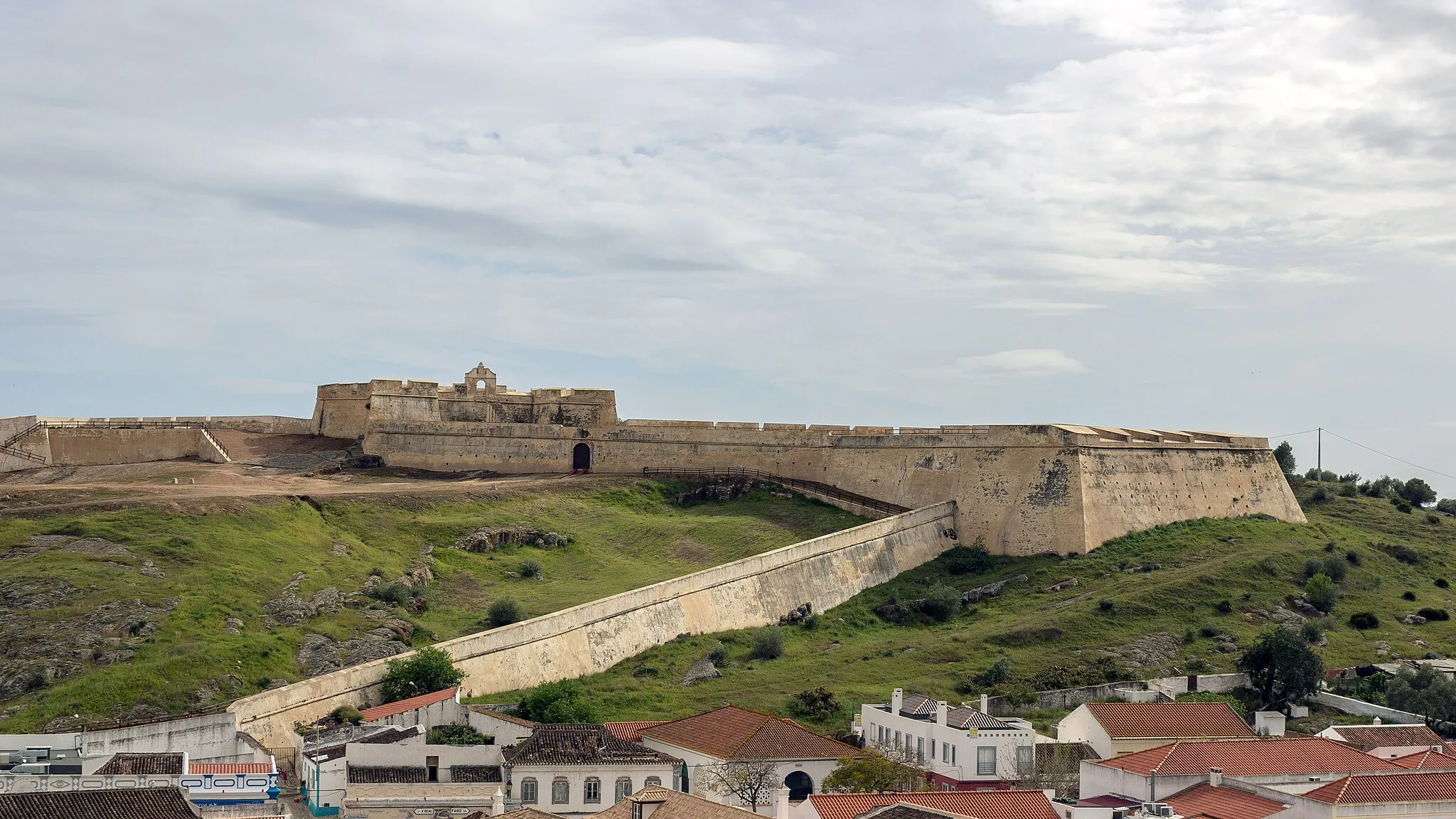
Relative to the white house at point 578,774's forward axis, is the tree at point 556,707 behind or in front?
behind

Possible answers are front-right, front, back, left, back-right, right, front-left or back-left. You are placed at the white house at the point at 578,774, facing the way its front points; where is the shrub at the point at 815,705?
back-left

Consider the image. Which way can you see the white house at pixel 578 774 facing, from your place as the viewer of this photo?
facing the viewer

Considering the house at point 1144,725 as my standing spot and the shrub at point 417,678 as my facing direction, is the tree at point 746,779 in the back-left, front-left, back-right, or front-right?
front-left

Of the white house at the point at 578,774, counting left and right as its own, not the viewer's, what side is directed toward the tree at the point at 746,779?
left

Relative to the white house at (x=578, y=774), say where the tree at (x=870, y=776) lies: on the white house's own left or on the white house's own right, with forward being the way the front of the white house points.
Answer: on the white house's own left

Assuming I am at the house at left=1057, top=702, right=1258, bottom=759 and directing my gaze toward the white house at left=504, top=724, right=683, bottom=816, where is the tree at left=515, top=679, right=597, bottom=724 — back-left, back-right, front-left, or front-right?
front-right

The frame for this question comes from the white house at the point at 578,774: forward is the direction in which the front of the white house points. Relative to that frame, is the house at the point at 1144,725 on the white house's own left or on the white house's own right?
on the white house's own left

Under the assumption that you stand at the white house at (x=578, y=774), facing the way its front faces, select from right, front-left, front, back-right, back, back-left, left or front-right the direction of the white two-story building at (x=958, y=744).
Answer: left

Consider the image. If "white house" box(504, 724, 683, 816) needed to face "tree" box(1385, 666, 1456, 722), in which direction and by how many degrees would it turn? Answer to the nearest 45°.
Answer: approximately 90° to its left

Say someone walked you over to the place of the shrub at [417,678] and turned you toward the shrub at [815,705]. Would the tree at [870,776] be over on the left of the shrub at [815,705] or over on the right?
right
